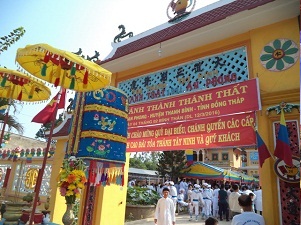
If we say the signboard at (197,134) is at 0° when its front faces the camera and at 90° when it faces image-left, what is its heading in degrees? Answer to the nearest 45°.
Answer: approximately 45°

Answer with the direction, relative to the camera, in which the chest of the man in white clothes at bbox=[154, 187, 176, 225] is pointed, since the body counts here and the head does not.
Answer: toward the camera

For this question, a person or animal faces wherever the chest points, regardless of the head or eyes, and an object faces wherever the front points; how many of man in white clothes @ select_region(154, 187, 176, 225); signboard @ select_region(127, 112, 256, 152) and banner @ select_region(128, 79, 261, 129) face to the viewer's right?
0

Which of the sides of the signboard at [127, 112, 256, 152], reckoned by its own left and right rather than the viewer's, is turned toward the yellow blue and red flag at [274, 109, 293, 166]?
left

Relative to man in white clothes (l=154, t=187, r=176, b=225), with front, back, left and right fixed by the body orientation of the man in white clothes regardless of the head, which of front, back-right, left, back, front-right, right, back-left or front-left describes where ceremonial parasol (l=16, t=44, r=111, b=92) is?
front-right

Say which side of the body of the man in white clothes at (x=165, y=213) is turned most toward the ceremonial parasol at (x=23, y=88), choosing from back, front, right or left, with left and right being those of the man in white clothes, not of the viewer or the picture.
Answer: right

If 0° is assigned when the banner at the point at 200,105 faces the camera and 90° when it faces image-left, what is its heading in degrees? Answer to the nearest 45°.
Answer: approximately 45°

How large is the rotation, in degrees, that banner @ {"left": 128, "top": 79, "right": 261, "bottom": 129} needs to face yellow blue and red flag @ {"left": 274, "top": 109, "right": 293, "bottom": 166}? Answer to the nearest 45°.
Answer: approximately 90° to its left

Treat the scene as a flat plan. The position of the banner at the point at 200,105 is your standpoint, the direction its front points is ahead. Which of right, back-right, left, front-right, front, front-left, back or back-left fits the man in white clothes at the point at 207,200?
back-right

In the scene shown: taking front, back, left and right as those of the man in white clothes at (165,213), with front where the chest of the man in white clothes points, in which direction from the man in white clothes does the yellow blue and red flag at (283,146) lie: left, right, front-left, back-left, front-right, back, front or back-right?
front-left

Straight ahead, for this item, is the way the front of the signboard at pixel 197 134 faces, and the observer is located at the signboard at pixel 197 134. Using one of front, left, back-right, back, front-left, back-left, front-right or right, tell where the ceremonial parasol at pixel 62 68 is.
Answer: front

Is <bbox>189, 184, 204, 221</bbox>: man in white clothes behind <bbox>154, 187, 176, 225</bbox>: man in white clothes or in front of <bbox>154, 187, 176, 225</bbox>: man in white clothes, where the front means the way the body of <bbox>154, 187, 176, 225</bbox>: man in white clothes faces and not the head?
behind
